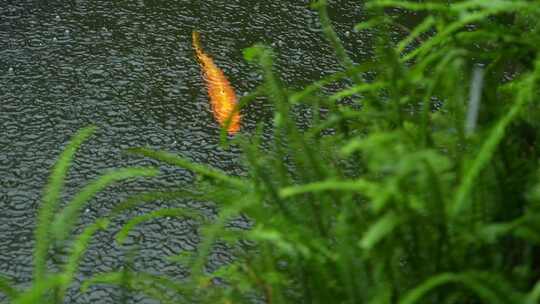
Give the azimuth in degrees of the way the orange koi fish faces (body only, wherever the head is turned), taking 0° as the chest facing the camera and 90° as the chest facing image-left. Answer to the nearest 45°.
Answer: approximately 0°
